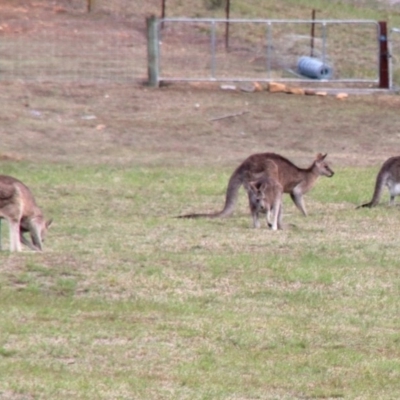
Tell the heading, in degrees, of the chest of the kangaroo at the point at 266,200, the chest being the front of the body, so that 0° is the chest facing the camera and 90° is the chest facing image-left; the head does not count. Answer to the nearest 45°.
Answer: approximately 45°

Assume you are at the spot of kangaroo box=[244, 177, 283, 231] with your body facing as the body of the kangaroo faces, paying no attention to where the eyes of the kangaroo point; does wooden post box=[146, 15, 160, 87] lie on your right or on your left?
on your right

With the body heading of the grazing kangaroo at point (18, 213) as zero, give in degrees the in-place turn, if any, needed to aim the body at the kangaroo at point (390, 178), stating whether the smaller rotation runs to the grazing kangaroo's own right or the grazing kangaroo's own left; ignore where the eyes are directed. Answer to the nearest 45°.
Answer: approximately 45° to the grazing kangaroo's own left

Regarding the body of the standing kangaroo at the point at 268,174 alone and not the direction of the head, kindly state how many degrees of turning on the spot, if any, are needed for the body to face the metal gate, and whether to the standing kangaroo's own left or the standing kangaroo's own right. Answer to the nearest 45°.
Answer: approximately 90° to the standing kangaroo's own left

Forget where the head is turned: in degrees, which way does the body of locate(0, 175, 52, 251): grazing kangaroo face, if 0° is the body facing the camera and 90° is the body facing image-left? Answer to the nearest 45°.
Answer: approximately 270°

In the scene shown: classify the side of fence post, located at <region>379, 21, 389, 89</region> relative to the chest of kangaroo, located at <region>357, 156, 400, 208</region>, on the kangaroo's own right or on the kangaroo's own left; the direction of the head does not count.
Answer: on the kangaroo's own left

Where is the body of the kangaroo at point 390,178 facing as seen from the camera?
to the viewer's right

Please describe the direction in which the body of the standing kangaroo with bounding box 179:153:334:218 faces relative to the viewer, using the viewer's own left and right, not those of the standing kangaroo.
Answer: facing to the right of the viewer

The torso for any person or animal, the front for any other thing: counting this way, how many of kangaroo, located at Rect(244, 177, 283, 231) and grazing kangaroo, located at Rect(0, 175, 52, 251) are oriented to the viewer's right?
1

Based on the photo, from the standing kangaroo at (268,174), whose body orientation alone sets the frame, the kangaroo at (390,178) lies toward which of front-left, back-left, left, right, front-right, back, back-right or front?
front-left

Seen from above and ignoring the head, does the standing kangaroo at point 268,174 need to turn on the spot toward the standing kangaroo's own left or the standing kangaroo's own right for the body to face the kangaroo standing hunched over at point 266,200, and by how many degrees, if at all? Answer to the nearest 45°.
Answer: approximately 90° to the standing kangaroo's own right

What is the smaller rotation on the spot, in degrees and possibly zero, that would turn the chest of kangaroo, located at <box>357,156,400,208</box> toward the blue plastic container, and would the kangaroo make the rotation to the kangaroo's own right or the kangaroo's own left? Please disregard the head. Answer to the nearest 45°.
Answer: approximately 90° to the kangaroo's own left

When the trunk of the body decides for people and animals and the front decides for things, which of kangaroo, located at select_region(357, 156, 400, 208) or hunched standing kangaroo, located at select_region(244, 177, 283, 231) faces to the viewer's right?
the kangaroo

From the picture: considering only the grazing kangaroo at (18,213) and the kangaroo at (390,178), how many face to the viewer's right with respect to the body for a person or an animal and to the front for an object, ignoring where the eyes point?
2
